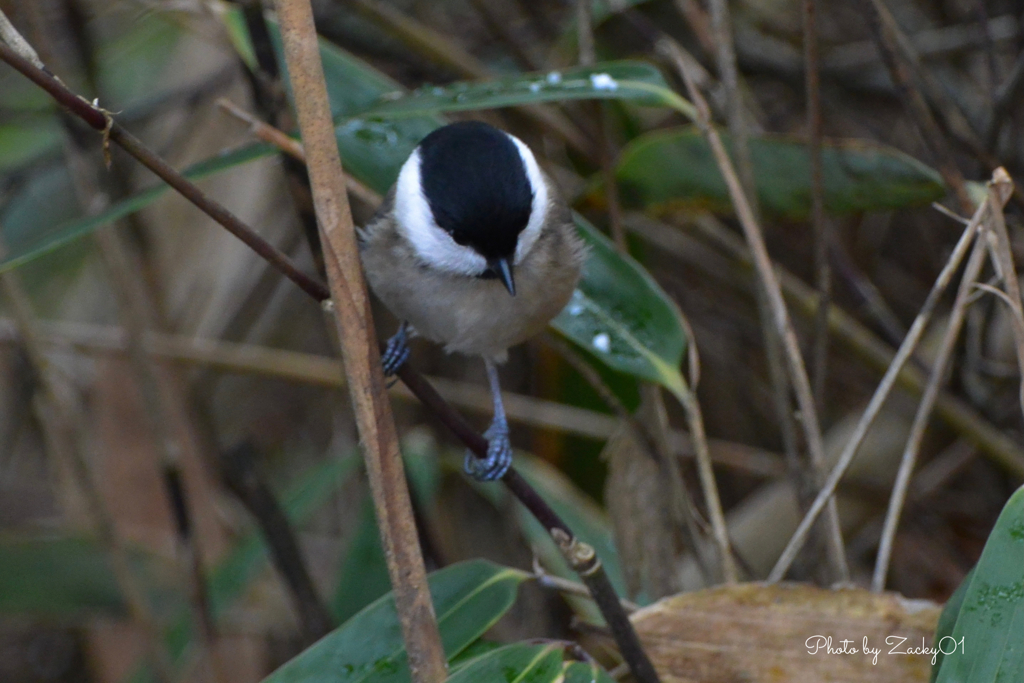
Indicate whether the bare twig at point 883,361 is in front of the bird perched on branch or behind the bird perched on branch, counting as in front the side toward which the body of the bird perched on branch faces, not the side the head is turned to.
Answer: behind

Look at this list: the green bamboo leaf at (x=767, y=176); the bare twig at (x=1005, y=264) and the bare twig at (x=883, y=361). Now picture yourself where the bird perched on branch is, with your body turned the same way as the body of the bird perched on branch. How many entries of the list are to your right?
0

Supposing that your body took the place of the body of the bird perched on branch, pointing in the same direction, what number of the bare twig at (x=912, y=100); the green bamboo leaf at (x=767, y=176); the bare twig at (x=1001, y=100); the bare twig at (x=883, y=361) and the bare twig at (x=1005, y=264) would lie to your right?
0

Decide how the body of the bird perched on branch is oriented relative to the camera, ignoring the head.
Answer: toward the camera

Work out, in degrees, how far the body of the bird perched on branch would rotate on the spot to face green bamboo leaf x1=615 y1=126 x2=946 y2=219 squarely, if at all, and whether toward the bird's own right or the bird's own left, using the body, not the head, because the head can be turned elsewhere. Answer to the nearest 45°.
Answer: approximately 135° to the bird's own left

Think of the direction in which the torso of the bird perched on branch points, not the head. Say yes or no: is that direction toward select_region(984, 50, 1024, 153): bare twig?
no

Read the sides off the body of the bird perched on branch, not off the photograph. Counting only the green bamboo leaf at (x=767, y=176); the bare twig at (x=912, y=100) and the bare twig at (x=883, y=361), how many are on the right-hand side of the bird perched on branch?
0
